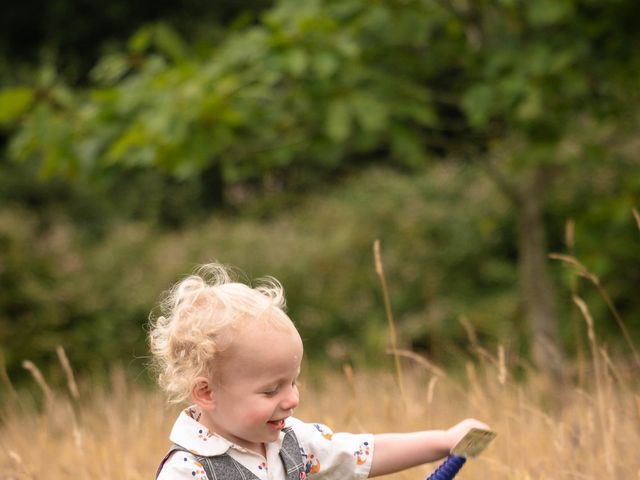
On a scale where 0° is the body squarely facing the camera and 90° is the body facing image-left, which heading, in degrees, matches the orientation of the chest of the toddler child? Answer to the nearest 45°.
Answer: approximately 315°

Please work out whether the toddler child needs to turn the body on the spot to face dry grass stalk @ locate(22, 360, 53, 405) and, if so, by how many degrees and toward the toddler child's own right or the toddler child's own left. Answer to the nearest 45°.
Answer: approximately 180°

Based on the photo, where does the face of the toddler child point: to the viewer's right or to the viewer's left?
to the viewer's right

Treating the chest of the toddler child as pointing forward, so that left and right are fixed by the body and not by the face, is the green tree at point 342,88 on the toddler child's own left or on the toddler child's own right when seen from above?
on the toddler child's own left
